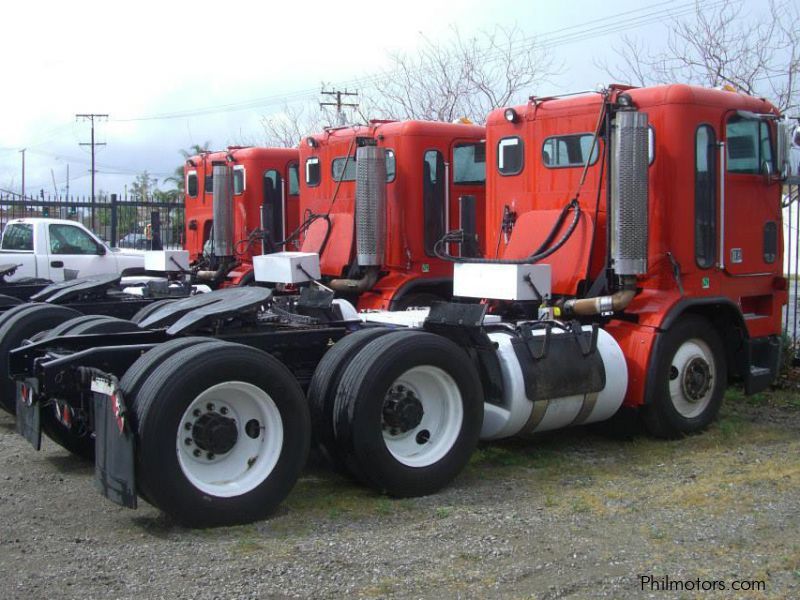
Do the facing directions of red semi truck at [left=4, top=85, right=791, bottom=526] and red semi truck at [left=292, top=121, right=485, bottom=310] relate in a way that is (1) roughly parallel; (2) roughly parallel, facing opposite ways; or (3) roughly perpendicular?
roughly parallel

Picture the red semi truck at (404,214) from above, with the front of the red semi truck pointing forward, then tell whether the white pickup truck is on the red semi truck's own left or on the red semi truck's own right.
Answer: on the red semi truck's own left

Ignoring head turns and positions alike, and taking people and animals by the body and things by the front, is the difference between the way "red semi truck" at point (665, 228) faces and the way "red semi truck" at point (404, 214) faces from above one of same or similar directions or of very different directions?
same or similar directions

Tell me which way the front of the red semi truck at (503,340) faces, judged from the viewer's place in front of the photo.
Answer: facing away from the viewer and to the right of the viewer

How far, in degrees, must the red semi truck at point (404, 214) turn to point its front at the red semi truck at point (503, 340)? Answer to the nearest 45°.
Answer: approximately 135° to its right

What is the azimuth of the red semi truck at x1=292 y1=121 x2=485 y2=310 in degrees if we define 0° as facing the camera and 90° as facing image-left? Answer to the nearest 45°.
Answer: approximately 225°

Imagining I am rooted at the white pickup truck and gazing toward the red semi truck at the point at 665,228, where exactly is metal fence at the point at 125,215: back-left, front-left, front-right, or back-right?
back-left

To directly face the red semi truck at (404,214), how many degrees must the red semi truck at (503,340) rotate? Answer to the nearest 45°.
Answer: approximately 45° to its left
